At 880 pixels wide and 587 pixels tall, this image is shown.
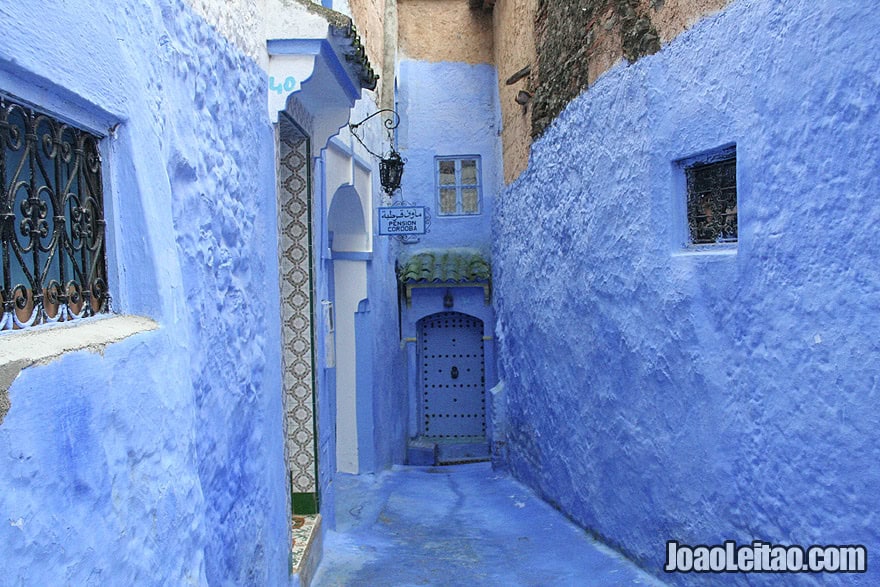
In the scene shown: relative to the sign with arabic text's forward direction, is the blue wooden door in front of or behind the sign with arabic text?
behind

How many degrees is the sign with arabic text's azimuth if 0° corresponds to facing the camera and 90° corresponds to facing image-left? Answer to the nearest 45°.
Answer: approximately 0°
